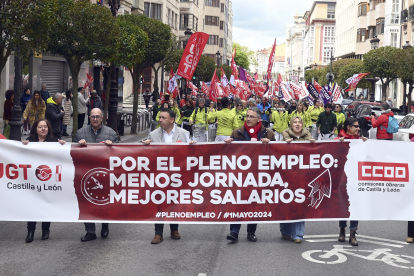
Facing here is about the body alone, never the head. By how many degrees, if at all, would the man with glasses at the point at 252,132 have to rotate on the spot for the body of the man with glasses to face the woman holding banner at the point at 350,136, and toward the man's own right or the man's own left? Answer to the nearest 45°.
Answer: approximately 90° to the man's own left

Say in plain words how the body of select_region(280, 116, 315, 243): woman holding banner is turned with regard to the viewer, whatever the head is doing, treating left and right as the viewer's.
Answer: facing the viewer

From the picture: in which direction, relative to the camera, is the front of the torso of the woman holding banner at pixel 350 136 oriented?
toward the camera

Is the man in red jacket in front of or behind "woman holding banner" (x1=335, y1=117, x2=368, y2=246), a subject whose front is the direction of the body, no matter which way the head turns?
behind

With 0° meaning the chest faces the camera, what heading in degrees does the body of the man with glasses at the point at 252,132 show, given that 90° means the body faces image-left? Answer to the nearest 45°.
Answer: approximately 0°

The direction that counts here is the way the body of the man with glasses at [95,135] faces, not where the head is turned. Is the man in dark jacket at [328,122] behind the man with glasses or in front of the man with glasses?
behind

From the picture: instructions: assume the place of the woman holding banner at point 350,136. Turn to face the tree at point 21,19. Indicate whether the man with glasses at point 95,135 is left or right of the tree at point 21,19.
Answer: left

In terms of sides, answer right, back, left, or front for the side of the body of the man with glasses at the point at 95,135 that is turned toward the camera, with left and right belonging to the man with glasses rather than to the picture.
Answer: front

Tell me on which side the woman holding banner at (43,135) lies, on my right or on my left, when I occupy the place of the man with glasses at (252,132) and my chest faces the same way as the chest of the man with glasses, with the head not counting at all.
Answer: on my right

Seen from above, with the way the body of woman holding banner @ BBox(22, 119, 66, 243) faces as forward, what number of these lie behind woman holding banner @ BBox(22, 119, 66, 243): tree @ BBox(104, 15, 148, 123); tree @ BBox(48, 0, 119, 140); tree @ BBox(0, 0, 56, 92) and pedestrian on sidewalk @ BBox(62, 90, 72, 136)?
4

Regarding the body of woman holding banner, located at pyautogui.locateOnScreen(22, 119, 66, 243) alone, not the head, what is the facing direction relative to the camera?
toward the camera
